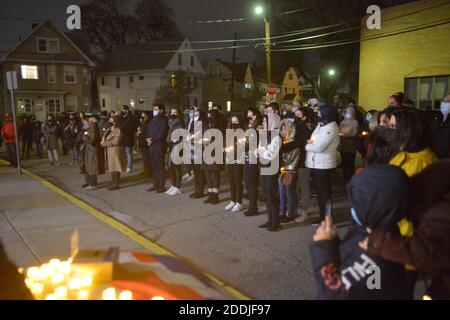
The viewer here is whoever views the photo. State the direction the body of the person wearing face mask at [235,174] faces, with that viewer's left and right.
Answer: facing the viewer and to the left of the viewer

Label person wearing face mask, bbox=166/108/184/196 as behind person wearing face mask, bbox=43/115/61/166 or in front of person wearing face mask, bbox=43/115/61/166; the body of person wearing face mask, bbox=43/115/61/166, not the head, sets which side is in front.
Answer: in front

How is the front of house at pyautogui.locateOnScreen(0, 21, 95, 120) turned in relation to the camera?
facing the viewer

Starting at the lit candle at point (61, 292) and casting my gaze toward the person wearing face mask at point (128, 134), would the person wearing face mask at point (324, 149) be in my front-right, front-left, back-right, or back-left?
front-right

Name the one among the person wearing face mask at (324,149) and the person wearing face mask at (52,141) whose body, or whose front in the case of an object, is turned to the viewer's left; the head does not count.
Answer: the person wearing face mask at (324,149)

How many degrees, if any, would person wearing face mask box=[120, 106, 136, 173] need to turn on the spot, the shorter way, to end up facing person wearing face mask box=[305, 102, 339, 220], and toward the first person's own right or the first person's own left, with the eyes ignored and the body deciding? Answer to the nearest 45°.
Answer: approximately 45° to the first person's own left

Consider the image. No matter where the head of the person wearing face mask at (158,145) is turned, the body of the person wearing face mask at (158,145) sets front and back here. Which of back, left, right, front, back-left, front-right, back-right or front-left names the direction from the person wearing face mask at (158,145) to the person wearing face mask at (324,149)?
left

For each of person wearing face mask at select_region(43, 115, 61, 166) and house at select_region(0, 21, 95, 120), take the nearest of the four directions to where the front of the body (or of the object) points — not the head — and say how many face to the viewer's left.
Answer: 0

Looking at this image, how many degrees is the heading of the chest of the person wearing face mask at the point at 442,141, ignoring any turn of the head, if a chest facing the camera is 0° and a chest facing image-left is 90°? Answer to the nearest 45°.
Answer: approximately 45°

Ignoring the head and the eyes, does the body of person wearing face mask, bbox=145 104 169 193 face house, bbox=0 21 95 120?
no

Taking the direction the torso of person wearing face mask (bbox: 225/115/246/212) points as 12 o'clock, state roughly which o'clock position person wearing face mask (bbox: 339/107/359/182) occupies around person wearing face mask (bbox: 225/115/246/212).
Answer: person wearing face mask (bbox: 339/107/359/182) is roughly at 6 o'clock from person wearing face mask (bbox: 225/115/246/212).

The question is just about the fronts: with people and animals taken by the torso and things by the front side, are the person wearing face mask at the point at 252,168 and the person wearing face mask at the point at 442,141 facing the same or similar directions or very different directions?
same or similar directions

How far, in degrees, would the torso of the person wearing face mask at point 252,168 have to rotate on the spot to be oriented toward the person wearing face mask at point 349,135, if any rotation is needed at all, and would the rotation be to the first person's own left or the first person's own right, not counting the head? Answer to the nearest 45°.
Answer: approximately 180°
